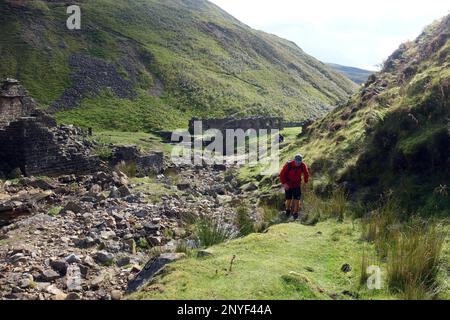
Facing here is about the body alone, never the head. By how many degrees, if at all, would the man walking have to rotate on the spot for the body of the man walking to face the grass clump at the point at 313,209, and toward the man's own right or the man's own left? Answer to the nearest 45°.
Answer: approximately 45° to the man's own left

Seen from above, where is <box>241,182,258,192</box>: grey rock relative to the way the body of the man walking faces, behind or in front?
behind

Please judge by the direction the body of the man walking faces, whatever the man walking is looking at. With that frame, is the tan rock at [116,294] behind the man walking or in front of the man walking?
in front

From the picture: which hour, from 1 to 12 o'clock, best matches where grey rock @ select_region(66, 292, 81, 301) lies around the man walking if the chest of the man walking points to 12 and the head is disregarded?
The grey rock is roughly at 1 o'clock from the man walking.

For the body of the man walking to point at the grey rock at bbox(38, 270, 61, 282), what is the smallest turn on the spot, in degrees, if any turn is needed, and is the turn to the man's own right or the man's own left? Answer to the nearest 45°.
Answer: approximately 45° to the man's own right

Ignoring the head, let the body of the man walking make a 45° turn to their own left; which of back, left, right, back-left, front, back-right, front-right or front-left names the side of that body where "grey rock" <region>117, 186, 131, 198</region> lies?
back

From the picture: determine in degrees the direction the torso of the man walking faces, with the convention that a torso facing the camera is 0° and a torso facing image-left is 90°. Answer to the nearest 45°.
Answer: approximately 0°

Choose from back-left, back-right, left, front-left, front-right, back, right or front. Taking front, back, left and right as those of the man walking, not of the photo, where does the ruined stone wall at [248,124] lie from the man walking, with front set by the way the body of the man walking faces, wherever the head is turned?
back

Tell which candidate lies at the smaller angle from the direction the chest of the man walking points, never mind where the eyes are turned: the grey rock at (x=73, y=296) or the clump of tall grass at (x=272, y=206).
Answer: the grey rock

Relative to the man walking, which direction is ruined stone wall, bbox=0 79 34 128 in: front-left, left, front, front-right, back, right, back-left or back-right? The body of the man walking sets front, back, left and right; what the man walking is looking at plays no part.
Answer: back-right

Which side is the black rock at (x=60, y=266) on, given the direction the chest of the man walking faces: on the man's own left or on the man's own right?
on the man's own right

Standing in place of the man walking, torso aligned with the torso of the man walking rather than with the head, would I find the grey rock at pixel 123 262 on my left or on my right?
on my right
